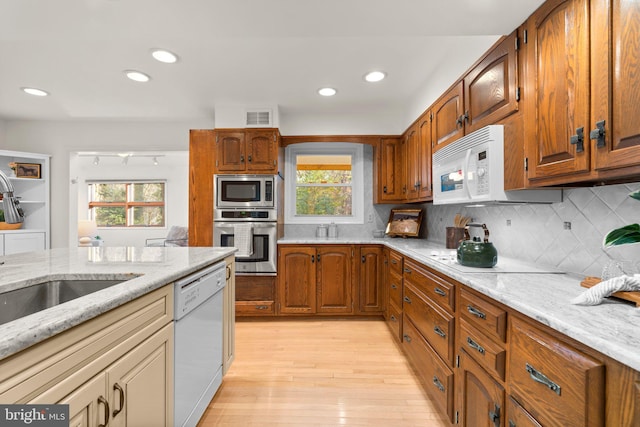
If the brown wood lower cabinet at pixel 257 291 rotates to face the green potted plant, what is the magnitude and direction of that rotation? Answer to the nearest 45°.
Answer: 0° — it already faces it

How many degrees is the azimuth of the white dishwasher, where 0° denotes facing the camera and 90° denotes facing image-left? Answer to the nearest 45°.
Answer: approximately 315°

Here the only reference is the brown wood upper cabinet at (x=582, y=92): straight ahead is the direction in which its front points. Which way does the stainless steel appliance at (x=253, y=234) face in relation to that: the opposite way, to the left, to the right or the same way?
to the left

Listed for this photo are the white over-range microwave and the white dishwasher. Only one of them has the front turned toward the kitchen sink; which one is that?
the white over-range microwave

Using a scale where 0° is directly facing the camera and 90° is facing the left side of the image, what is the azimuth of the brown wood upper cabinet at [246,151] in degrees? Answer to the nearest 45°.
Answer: approximately 0°

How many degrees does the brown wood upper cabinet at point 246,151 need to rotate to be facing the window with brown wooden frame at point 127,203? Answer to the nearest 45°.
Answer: approximately 135° to its right

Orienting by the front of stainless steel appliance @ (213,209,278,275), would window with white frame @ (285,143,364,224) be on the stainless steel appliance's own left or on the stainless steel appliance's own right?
on the stainless steel appliance's own left

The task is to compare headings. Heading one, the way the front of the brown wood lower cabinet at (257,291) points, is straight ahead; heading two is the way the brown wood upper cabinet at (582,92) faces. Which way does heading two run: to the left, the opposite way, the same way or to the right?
to the right

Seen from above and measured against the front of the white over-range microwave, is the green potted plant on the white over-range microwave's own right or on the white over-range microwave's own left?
on the white over-range microwave's own left

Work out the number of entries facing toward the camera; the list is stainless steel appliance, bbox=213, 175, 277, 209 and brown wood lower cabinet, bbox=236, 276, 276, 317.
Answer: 2
